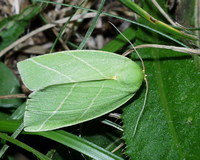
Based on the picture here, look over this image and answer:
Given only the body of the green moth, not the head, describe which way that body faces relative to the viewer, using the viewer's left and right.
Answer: facing to the right of the viewer

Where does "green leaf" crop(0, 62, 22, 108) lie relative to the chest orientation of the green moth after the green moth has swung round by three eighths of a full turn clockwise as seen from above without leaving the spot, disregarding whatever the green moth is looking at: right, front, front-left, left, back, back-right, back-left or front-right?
right

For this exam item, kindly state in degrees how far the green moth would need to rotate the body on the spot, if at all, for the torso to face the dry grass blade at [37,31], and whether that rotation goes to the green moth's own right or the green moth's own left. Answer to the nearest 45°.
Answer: approximately 90° to the green moth's own left
